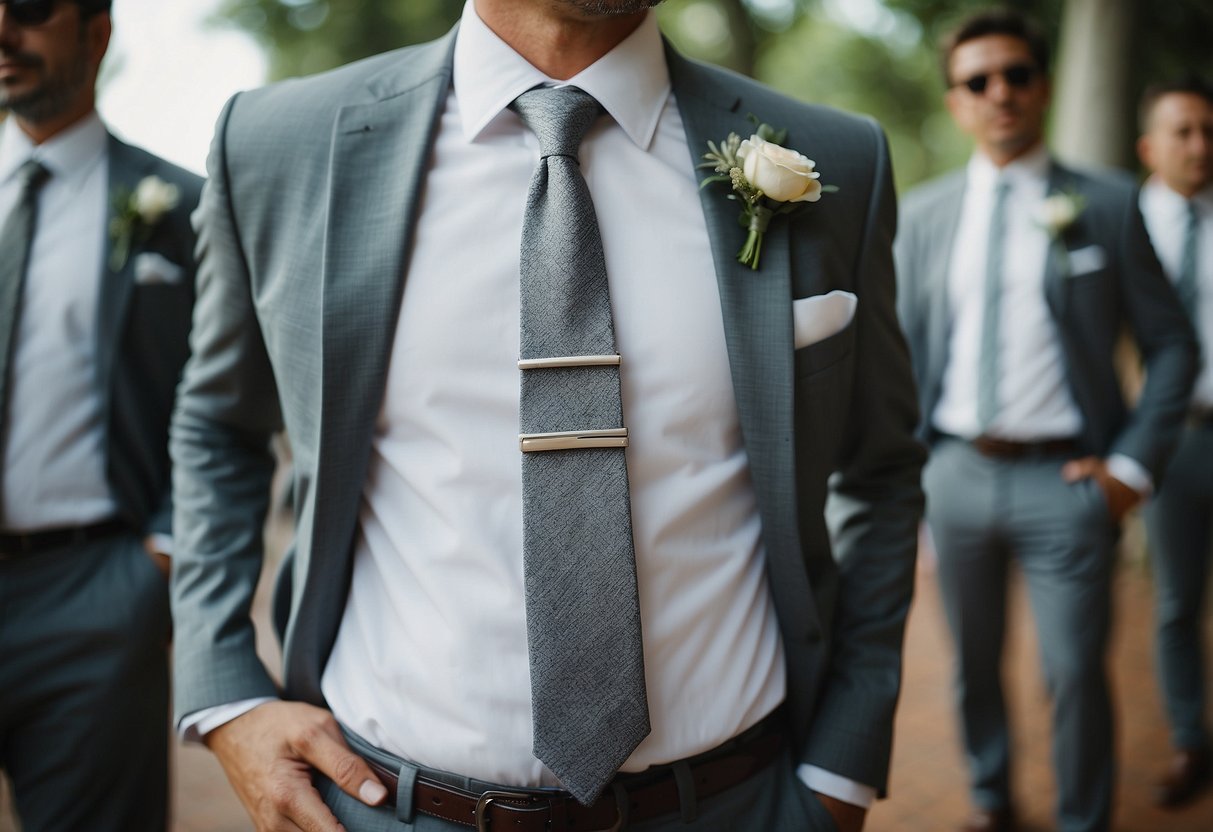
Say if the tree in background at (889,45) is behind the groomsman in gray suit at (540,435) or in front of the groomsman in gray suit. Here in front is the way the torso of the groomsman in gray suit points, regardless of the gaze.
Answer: behind

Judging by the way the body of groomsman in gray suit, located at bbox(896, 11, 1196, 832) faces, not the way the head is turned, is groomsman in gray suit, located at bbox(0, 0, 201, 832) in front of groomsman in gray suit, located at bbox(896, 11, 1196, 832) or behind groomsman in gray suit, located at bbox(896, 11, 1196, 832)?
in front

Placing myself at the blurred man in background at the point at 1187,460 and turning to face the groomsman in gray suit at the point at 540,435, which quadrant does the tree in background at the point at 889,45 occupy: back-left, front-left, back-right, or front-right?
back-right

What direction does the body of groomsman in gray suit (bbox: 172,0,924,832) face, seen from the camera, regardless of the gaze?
toward the camera

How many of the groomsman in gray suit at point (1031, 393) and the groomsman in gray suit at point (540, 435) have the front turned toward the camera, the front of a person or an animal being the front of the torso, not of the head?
2

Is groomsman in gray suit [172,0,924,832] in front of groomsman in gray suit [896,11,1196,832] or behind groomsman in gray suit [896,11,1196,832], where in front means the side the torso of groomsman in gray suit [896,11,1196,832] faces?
in front

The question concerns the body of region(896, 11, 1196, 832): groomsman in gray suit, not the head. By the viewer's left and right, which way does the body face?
facing the viewer

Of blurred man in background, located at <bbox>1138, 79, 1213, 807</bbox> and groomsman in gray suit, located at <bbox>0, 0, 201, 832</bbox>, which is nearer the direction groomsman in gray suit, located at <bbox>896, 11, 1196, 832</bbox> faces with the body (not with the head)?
the groomsman in gray suit

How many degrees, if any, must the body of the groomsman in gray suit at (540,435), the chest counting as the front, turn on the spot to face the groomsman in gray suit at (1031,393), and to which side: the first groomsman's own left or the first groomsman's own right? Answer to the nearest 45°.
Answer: approximately 135° to the first groomsman's own left
